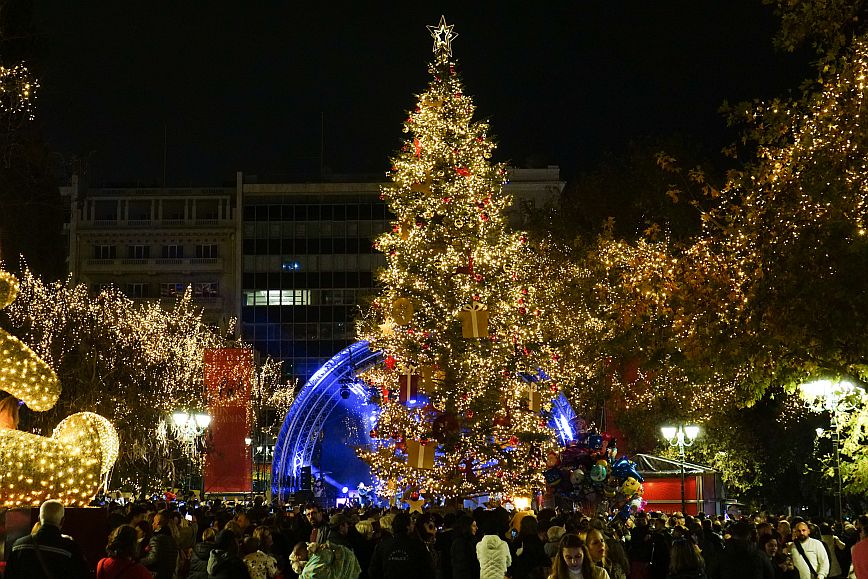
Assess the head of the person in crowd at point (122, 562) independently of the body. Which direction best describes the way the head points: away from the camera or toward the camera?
away from the camera

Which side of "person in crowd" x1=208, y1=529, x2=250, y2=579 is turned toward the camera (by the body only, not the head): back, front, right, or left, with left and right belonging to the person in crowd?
back

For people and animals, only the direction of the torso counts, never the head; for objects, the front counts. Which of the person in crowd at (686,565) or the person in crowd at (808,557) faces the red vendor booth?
the person in crowd at (686,565)

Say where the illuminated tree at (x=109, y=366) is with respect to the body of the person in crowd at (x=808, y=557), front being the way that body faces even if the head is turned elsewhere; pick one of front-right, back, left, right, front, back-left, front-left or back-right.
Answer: back-right

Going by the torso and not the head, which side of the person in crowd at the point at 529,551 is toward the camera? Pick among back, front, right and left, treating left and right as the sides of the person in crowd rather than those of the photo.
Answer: back

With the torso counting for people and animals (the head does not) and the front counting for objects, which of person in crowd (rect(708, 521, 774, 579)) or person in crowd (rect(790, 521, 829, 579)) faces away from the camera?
person in crowd (rect(708, 521, 774, 579))

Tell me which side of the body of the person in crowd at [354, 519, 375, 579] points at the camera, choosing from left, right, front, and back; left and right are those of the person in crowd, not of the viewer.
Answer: back

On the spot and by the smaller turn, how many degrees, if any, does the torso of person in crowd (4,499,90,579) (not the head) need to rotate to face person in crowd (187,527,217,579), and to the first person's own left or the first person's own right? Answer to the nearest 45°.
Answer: approximately 45° to the first person's own right

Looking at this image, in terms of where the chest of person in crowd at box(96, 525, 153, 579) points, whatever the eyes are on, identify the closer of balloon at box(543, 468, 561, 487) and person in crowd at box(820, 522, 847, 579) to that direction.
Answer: the balloon

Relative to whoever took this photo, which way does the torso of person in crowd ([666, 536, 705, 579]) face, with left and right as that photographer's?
facing away from the viewer

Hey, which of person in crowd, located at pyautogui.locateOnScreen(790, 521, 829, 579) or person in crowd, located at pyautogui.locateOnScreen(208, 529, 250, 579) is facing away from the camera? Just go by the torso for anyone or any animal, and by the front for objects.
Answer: person in crowd, located at pyautogui.locateOnScreen(208, 529, 250, 579)

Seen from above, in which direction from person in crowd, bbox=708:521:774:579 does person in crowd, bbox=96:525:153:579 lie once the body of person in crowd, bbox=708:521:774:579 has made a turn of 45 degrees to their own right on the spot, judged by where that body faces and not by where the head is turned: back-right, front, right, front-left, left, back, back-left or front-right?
back

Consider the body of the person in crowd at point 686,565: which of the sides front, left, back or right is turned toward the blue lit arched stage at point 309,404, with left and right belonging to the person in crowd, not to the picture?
front

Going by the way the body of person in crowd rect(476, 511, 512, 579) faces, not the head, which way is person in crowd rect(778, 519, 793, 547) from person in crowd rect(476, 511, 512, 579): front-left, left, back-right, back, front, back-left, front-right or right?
front-right

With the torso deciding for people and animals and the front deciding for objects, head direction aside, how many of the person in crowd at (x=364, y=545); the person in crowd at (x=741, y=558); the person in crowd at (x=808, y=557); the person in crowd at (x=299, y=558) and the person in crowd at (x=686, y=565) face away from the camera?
4

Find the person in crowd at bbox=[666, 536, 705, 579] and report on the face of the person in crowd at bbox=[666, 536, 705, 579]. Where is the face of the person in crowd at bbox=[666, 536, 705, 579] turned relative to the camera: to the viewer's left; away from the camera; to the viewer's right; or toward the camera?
away from the camera

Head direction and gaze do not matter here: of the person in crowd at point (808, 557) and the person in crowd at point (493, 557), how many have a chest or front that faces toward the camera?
1

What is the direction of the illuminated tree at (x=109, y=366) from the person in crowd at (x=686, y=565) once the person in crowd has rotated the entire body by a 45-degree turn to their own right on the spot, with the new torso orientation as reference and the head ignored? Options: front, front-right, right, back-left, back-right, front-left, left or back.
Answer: left
